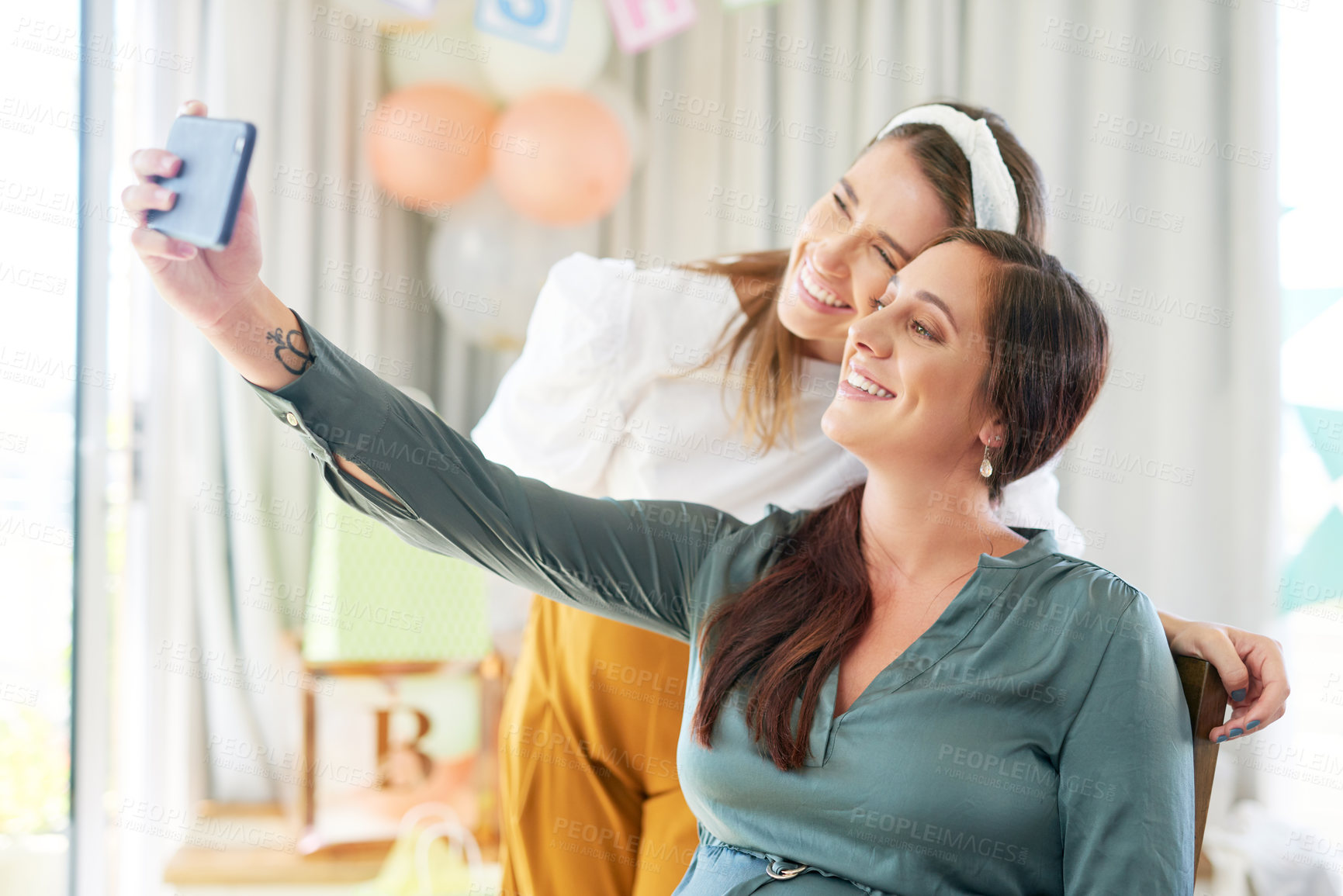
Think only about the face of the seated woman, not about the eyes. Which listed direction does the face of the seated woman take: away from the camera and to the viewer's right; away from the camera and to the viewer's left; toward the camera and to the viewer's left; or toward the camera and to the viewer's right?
toward the camera and to the viewer's left

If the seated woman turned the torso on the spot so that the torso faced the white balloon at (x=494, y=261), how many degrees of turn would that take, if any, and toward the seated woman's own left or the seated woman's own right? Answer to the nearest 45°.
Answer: approximately 90° to the seated woman's own right

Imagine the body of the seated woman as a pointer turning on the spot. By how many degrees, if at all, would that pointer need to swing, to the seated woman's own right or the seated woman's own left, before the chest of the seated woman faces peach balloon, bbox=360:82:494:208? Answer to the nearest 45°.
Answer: approximately 90° to the seated woman's own right

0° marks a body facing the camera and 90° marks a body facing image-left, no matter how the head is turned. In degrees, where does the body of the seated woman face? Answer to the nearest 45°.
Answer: approximately 45°
